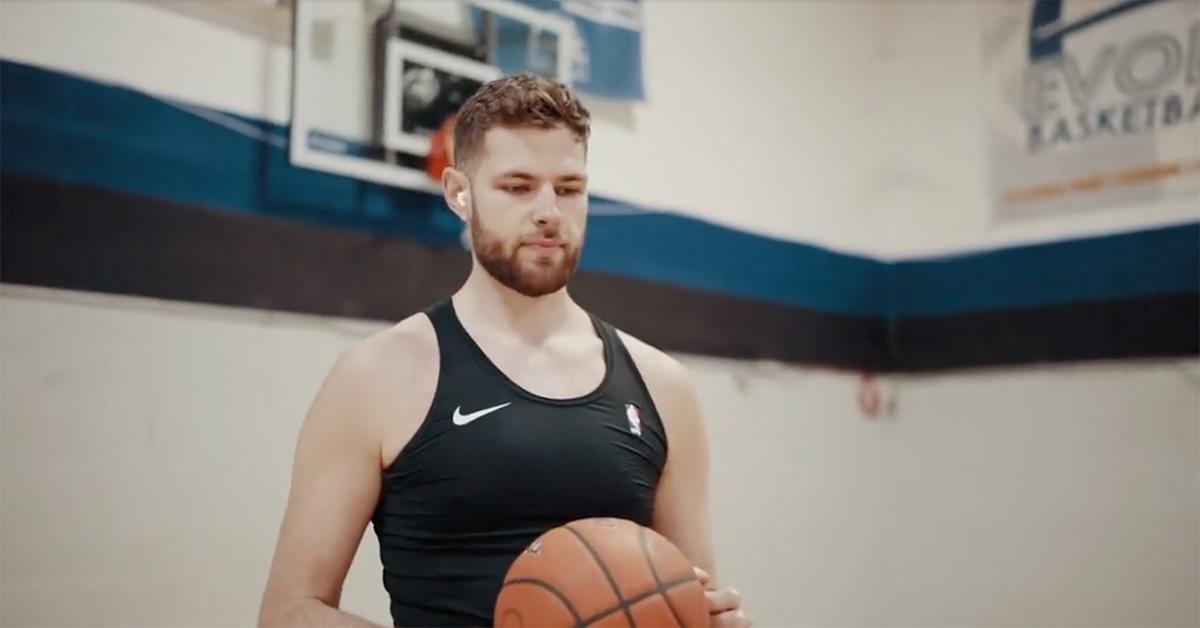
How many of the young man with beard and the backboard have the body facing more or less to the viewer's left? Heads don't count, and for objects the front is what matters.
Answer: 0

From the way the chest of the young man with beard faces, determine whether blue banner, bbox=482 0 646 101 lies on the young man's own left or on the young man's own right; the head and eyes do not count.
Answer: on the young man's own left

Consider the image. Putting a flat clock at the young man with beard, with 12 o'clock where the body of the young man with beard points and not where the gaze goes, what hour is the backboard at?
The backboard is roughly at 7 o'clock from the young man with beard.

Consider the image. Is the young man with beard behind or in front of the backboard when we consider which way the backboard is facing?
in front

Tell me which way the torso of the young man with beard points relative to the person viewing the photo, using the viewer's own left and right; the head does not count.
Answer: facing the viewer and to the right of the viewer

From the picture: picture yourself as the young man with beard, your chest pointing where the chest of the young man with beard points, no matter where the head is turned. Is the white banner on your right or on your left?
on your left

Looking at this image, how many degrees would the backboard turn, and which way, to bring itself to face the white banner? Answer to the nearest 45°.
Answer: approximately 45° to its left

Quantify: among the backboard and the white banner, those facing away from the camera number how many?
0

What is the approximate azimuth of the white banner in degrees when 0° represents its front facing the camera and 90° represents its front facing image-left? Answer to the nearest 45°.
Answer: approximately 45°
